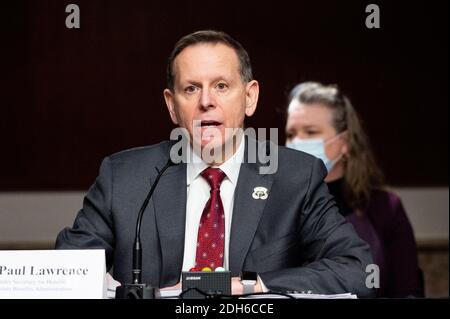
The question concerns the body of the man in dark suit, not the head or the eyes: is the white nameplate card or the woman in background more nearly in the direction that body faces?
the white nameplate card

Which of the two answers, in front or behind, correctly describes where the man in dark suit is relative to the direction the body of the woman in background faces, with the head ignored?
in front

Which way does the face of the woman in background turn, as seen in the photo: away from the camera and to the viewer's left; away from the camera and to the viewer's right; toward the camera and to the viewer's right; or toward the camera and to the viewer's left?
toward the camera and to the viewer's left

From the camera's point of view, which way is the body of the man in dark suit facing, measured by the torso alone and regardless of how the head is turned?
toward the camera

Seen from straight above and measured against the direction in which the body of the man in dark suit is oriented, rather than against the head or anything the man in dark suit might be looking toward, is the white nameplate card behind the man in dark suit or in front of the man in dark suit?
in front

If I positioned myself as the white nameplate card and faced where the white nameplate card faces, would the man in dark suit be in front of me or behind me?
behind

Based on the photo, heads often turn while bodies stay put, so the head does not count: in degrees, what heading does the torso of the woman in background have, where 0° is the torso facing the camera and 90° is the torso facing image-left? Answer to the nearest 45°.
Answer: approximately 45°

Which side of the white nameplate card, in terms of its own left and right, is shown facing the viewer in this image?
front

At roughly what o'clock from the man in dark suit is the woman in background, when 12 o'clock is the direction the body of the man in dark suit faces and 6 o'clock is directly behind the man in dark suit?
The woman in background is roughly at 7 o'clock from the man in dark suit.

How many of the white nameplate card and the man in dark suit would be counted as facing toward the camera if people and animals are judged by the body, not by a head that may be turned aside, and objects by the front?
2

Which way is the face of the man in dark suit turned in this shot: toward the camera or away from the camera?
toward the camera
